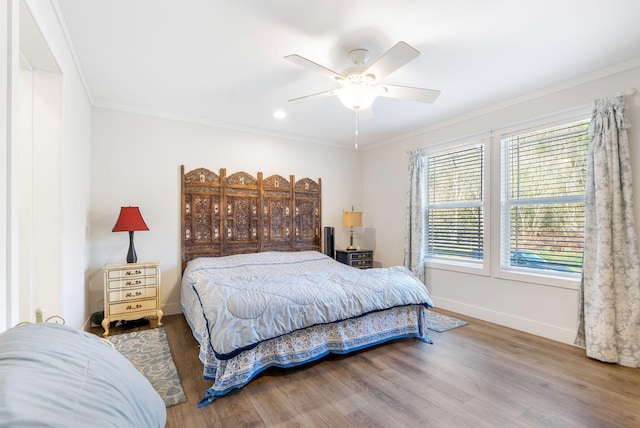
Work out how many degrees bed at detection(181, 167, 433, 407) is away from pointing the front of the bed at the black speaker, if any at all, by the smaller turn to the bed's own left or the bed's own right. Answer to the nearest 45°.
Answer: approximately 135° to the bed's own left

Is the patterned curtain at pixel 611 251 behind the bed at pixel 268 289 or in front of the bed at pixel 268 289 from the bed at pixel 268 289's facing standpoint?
in front

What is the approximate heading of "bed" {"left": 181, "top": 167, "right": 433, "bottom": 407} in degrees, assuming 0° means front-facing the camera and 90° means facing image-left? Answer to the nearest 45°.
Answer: approximately 315°

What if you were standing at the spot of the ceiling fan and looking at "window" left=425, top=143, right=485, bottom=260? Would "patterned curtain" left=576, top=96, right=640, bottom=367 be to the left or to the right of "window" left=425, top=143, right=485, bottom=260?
right

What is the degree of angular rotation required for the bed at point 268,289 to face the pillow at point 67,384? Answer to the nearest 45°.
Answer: approximately 45° to its right

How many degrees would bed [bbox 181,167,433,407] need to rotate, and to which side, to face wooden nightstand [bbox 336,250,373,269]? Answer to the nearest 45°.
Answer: approximately 90° to its left
